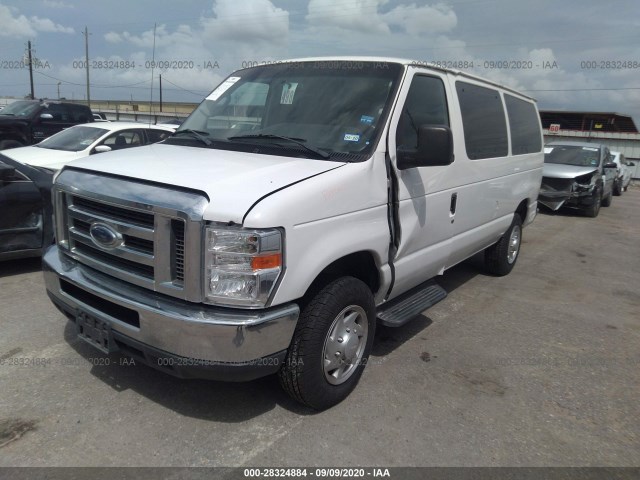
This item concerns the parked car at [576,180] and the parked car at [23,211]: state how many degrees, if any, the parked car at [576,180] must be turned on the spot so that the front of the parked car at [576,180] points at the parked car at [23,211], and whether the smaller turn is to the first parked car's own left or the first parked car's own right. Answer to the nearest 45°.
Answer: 0° — it already faces it

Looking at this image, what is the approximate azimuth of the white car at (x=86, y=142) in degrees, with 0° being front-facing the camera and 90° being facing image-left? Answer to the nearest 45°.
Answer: approximately 45°

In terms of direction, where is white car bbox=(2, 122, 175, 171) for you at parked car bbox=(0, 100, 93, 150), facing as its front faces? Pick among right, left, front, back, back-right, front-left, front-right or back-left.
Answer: front-left

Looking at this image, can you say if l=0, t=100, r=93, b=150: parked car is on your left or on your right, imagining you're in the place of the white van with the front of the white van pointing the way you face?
on your right

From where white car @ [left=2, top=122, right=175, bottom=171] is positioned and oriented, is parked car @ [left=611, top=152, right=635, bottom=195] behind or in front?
behind

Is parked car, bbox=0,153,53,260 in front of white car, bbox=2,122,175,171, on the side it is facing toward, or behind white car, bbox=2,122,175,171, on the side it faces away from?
in front

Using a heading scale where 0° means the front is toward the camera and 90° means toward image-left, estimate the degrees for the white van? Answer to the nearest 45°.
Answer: approximately 45°

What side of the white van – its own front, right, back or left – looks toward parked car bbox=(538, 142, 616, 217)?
back

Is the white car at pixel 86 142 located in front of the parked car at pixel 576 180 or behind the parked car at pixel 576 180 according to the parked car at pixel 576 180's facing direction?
in front
